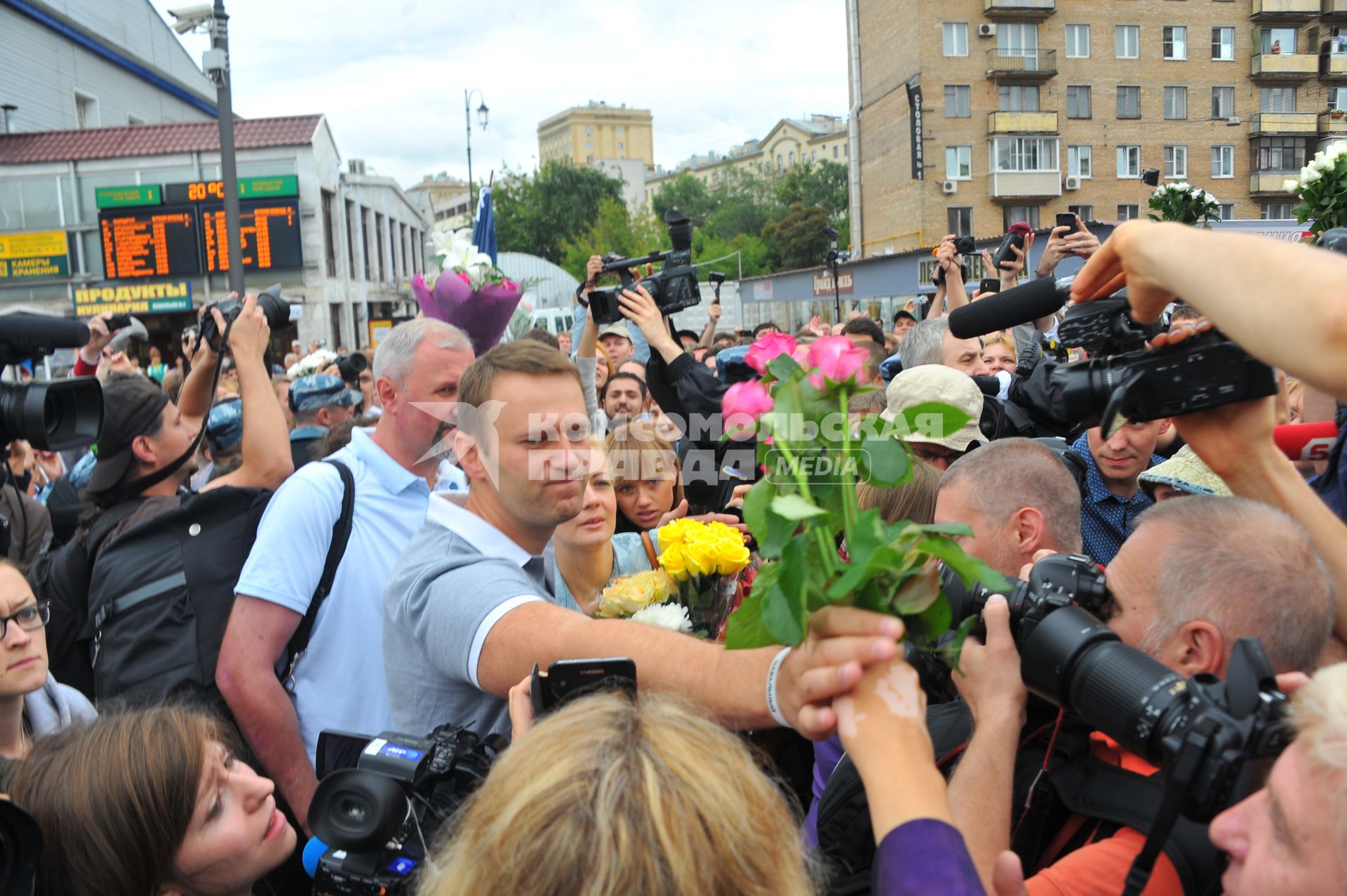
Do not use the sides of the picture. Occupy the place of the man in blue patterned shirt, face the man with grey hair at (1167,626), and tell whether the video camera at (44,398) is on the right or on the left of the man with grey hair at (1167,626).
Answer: right

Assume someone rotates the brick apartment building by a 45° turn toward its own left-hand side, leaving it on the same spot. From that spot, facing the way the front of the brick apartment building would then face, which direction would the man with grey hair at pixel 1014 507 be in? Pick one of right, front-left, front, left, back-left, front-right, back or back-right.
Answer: front-right

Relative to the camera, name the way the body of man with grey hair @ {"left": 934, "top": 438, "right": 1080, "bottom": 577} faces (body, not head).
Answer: to the viewer's left

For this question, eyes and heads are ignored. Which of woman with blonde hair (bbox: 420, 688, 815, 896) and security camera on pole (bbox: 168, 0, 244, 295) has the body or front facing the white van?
the woman with blonde hair

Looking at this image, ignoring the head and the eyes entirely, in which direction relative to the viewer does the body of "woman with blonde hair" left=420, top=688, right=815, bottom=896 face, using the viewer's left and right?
facing away from the viewer

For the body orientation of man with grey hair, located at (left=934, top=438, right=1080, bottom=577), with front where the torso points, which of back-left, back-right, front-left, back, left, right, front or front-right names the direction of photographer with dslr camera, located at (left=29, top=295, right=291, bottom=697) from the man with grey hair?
front

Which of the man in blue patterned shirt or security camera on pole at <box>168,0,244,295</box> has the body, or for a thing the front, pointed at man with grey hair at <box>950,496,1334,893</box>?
the man in blue patterned shirt

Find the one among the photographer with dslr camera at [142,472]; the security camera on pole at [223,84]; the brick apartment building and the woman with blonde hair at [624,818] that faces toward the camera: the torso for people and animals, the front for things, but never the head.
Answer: the brick apartment building

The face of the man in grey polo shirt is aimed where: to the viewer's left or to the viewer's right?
to the viewer's right

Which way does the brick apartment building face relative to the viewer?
toward the camera

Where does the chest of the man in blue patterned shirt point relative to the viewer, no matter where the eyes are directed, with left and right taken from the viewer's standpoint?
facing the viewer

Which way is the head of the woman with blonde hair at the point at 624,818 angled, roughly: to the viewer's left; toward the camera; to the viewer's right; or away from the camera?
away from the camera

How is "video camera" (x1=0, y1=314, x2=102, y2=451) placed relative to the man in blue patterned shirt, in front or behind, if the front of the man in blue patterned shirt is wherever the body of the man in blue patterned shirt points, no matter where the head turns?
in front

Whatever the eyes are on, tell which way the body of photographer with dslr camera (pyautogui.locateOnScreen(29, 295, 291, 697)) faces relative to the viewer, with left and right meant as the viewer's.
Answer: facing away from the viewer and to the right of the viewer

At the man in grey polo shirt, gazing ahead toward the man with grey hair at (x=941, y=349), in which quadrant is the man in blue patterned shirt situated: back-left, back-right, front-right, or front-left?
front-right

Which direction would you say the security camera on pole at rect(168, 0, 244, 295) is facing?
to the viewer's left
